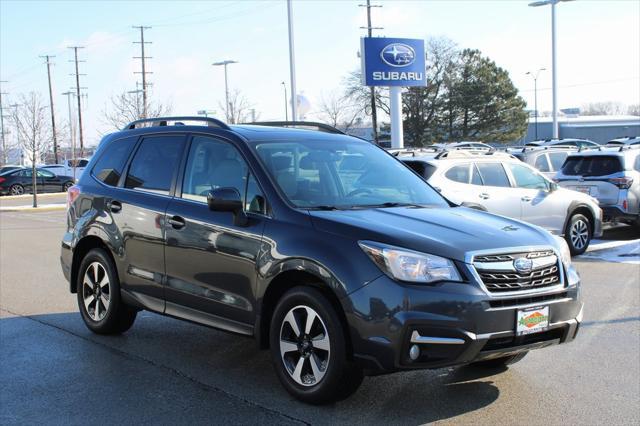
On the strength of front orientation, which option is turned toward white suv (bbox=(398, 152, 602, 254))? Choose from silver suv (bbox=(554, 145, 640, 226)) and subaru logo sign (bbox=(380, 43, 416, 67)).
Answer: the subaru logo sign

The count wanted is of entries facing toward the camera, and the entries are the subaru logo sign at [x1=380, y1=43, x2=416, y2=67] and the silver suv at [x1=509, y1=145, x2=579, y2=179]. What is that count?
1

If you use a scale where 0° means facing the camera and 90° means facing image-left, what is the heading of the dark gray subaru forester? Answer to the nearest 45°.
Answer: approximately 315°

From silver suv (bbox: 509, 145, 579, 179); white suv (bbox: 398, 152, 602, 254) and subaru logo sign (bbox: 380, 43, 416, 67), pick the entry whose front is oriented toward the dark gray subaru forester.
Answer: the subaru logo sign

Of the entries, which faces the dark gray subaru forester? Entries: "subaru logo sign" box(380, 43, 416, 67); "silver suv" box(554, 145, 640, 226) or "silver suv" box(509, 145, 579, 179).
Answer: the subaru logo sign

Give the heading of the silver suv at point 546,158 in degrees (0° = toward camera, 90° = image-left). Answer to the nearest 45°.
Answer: approximately 225°

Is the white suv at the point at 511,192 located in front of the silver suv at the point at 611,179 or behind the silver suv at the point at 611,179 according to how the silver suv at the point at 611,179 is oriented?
behind

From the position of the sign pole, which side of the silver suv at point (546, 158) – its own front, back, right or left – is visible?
left

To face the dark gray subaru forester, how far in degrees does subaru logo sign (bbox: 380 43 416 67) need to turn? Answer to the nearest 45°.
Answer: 0° — it already faces it

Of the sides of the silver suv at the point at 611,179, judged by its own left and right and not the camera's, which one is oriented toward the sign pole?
left

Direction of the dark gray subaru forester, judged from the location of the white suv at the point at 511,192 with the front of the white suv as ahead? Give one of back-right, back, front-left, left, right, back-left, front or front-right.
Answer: back-right

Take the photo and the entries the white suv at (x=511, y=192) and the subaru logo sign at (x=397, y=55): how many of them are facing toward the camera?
1

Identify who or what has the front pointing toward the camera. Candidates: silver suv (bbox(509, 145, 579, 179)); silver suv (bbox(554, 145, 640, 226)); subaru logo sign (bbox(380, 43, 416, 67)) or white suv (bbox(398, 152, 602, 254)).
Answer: the subaru logo sign

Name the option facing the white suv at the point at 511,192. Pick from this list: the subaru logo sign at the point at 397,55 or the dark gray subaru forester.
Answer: the subaru logo sign
